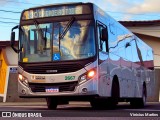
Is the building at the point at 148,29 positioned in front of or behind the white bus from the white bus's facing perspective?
behind

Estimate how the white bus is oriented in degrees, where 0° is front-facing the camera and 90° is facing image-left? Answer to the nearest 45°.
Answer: approximately 45°
